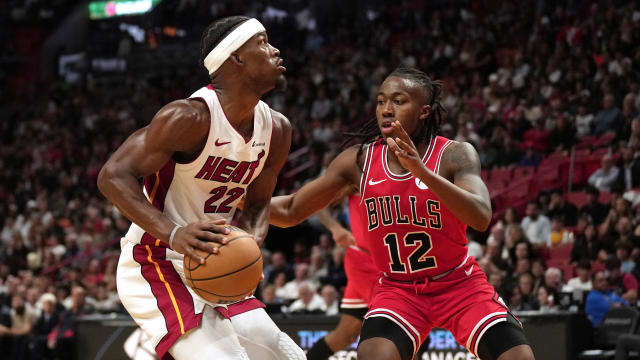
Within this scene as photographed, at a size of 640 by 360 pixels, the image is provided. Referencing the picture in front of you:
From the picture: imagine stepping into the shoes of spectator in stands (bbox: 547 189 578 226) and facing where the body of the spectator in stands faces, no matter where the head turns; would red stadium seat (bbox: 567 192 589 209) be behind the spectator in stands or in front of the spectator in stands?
behind

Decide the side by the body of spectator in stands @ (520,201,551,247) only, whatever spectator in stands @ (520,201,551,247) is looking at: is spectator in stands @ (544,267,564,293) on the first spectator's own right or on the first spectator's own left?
on the first spectator's own left

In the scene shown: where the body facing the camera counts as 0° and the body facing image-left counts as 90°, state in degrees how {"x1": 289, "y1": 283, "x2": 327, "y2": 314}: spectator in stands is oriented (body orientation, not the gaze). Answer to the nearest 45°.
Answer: approximately 0°

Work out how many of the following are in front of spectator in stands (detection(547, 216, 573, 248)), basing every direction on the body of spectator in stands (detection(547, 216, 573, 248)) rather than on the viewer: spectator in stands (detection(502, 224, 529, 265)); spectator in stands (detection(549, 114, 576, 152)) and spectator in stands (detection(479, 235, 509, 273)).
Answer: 2
